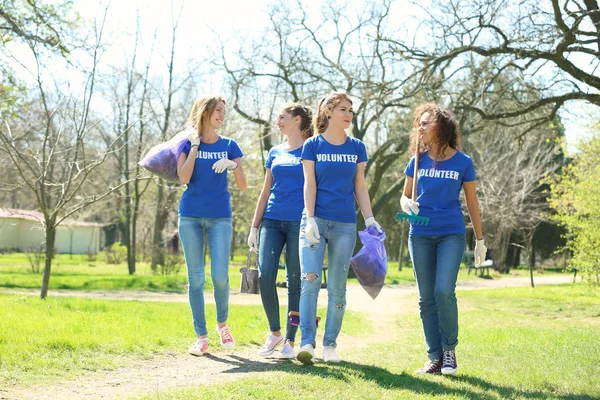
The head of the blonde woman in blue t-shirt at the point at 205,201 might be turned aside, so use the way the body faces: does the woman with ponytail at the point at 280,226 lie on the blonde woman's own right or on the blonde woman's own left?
on the blonde woman's own left

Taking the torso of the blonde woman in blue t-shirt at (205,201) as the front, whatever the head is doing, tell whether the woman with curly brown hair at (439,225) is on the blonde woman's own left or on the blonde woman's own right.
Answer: on the blonde woman's own left

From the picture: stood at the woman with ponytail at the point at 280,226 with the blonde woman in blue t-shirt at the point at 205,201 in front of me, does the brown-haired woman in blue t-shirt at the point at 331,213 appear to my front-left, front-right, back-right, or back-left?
back-left

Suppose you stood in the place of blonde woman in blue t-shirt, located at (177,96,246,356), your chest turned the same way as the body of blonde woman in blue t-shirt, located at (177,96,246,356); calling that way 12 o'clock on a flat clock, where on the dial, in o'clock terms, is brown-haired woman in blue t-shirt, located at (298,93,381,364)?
brown-haired woman in blue t-shirt, located at (298,93,381,364) is roughly at 10 o'clock from blonde woman in blue t-shirt, located at (177,96,246,356).

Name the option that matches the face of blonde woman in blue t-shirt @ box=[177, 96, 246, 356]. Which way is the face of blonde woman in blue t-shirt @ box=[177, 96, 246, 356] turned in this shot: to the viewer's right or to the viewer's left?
to the viewer's right

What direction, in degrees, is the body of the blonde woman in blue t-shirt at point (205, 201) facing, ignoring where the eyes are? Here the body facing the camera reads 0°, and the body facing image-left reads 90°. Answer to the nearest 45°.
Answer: approximately 0°
